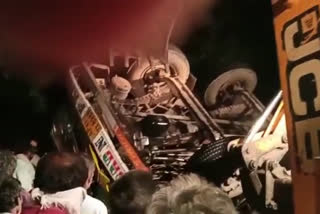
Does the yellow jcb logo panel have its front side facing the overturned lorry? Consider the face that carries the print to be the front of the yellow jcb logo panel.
no
